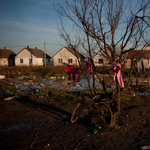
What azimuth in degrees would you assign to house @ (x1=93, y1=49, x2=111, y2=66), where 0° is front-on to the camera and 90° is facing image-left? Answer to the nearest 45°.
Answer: approximately 0°

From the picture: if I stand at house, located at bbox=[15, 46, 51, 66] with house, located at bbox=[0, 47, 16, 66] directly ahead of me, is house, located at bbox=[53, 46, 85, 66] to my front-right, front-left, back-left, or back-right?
back-left

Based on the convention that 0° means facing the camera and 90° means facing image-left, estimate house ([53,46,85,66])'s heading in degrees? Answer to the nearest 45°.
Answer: approximately 0°

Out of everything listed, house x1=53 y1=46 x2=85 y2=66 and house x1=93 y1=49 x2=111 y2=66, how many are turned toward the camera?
2

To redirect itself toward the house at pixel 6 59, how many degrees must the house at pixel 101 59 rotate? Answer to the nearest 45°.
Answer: approximately 135° to its right

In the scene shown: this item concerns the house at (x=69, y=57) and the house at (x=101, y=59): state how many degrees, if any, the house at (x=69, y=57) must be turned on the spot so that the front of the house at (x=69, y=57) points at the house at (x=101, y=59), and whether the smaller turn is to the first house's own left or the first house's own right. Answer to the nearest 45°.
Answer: approximately 45° to the first house's own left

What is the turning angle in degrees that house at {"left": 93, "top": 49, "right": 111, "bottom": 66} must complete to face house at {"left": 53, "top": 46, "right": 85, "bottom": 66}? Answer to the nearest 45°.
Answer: approximately 135° to its right
